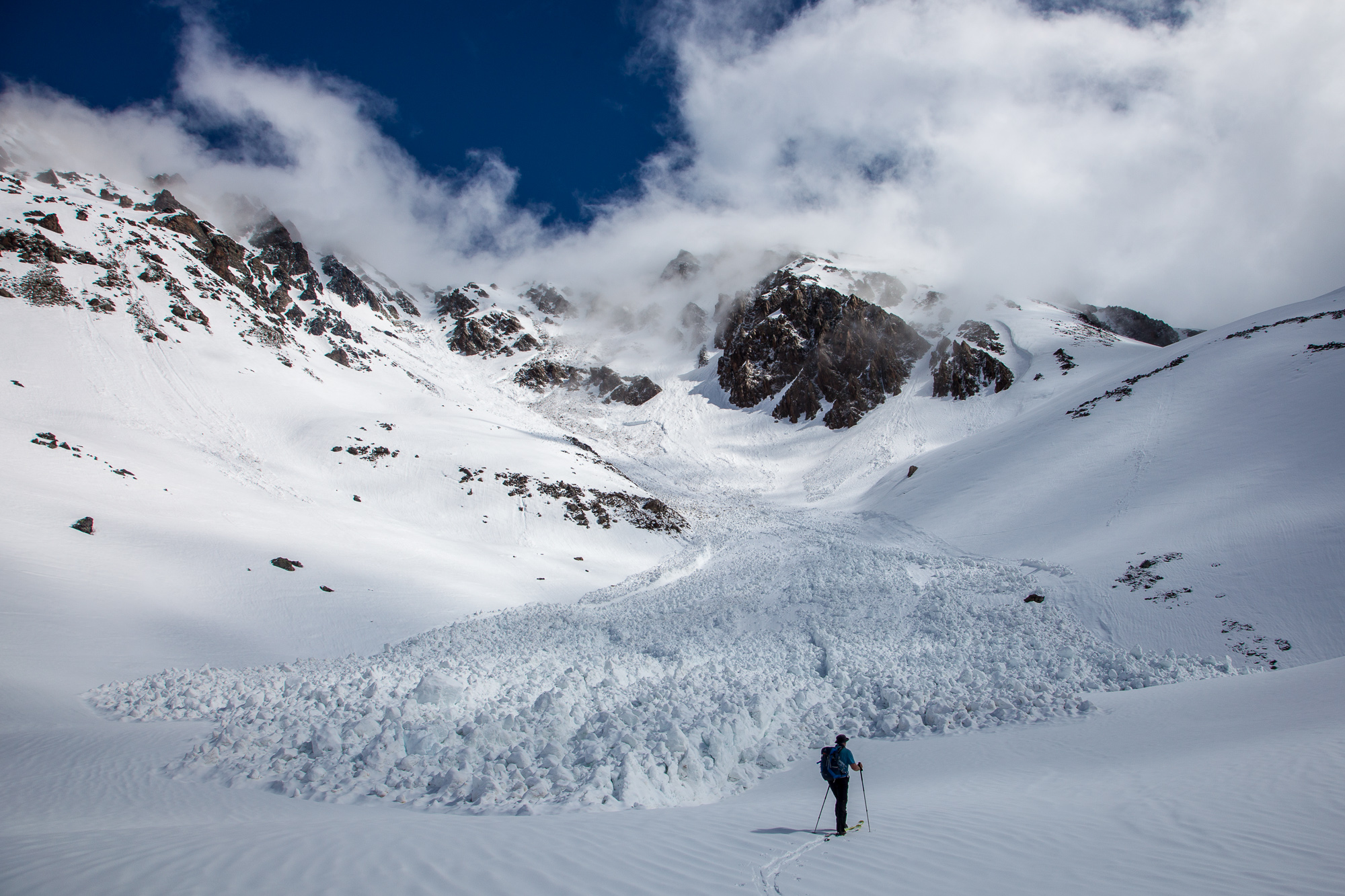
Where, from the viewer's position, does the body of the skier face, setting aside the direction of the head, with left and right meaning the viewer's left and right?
facing away from the viewer and to the right of the viewer

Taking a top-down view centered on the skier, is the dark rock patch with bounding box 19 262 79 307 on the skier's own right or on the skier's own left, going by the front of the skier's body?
on the skier's own left

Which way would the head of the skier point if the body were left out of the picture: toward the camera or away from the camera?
away from the camera
